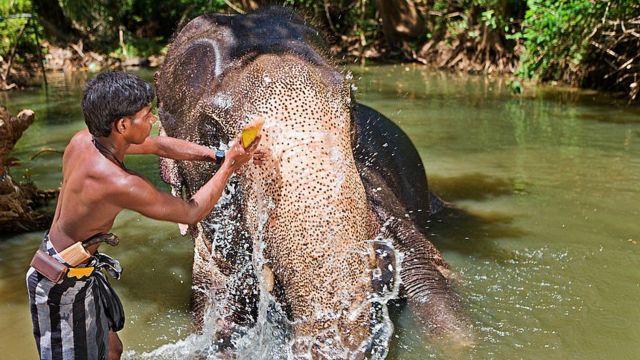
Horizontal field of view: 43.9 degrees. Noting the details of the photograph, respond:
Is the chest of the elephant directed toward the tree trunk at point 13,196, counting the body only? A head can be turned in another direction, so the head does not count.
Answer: no

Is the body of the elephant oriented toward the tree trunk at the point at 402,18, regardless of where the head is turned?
no

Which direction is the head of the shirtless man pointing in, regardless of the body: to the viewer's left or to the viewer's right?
to the viewer's right

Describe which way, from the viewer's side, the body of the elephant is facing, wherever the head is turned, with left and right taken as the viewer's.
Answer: facing the viewer
